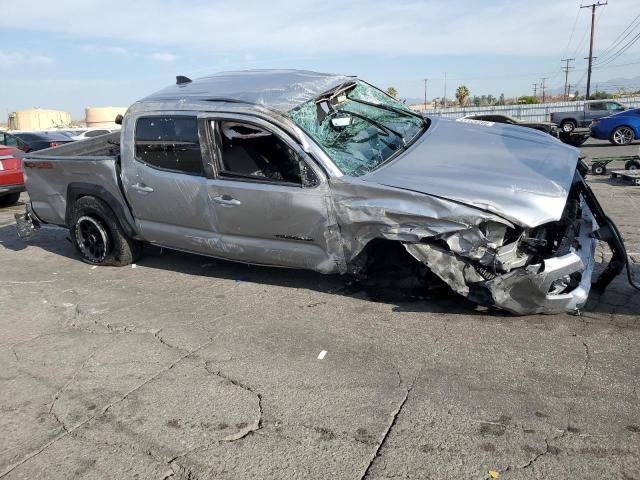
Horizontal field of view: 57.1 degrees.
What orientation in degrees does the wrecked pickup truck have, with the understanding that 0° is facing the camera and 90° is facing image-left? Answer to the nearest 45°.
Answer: approximately 315°

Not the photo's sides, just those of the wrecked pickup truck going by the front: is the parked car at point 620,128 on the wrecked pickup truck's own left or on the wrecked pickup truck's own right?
on the wrecked pickup truck's own left

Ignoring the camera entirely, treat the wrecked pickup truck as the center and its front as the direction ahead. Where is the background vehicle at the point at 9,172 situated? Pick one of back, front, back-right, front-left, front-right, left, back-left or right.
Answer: back

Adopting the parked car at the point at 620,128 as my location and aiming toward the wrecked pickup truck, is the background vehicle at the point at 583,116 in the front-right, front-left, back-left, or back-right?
back-right

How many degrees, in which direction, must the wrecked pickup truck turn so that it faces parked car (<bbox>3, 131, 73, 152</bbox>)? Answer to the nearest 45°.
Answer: approximately 180°

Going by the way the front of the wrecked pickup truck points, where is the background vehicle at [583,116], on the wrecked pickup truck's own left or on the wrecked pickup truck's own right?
on the wrecked pickup truck's own left

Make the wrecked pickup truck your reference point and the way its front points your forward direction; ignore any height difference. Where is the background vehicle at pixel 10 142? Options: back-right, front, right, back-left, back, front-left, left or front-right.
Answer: back
